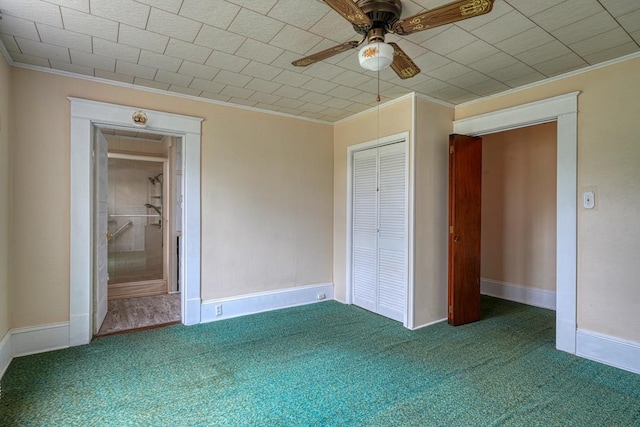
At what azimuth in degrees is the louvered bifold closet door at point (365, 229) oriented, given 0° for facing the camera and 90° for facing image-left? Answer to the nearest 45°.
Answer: approximately 45°

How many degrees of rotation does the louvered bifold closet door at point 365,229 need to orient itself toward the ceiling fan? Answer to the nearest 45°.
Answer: approximately 45° to its left

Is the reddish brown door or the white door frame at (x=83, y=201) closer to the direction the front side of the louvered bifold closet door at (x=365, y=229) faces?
the white door frame

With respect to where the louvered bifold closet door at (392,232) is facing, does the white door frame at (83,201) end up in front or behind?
in front

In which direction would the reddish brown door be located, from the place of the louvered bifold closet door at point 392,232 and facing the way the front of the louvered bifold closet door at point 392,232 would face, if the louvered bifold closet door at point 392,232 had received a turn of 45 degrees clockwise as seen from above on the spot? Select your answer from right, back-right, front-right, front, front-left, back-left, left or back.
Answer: back

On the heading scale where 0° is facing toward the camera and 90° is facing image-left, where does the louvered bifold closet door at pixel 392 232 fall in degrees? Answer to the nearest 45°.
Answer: approximately 45°
